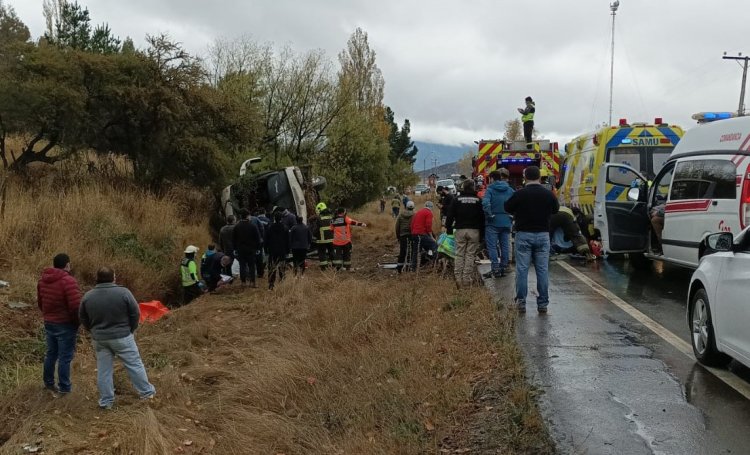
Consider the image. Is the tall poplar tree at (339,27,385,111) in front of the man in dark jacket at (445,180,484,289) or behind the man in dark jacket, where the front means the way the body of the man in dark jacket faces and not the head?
in front

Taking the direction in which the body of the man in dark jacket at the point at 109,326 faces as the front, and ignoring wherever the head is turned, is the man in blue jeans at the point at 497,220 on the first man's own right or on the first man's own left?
on the first man's own right

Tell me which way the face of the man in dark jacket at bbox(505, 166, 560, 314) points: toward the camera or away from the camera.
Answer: away from the camera

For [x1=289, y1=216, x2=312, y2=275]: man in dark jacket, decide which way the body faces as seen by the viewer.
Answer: away from the camera

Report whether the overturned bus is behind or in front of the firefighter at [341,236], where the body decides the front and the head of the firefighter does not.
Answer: in front

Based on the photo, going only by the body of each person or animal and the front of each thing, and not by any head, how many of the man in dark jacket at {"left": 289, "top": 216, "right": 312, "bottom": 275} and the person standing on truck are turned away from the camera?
1

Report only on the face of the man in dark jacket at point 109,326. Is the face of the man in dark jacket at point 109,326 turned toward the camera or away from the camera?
away from the camera

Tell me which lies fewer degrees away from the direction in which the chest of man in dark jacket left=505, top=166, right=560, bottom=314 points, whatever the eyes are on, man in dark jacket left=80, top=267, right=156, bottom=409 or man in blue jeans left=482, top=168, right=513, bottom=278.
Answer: the man in blue jeans

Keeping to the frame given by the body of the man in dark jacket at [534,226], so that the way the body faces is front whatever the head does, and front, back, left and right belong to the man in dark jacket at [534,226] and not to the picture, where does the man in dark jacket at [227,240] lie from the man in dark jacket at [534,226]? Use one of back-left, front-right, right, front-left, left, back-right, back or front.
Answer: front-left

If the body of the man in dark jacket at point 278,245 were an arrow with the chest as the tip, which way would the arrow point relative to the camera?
away from the camera

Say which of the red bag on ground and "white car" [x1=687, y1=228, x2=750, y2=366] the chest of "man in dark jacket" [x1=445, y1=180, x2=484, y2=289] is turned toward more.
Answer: the red bag on ground
